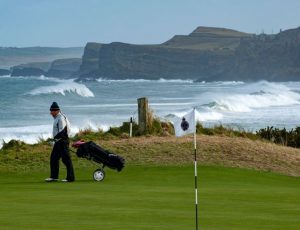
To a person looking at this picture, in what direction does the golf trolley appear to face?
facing to the left of the viewer

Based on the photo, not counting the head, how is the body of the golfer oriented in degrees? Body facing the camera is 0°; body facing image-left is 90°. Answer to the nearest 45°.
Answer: approximately 90°

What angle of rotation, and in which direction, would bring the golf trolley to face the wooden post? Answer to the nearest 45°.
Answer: approximately 90° to its right
